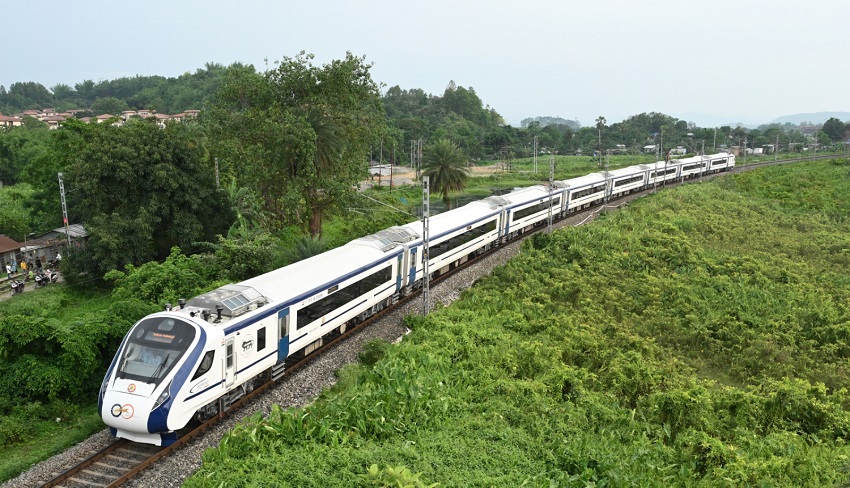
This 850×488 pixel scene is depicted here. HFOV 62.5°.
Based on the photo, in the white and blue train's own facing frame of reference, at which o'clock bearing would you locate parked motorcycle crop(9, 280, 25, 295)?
The parked motorcycle is roughly at 1 o'clock from the white and blue train.

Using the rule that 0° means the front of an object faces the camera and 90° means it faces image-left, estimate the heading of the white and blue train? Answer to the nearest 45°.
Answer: approximately 45°

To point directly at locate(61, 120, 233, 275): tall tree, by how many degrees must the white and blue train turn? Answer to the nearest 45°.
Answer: approximately 90° to its right

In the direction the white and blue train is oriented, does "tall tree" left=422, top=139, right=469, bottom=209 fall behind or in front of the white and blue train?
behind

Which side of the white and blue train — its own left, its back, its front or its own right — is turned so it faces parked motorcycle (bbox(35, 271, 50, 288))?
right

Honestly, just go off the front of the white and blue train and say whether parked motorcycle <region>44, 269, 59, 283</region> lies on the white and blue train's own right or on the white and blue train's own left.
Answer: on the white and blue train's own right

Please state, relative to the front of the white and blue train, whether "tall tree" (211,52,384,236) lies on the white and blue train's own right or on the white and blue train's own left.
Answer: on the white and blue train's own right
